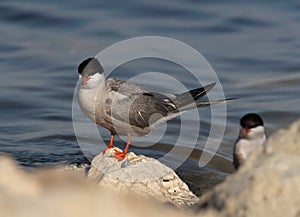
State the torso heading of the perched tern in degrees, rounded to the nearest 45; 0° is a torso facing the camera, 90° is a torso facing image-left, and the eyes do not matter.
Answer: approximately 45°

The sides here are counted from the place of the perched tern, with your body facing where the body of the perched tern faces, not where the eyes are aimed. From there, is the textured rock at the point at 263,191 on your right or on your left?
on your left
